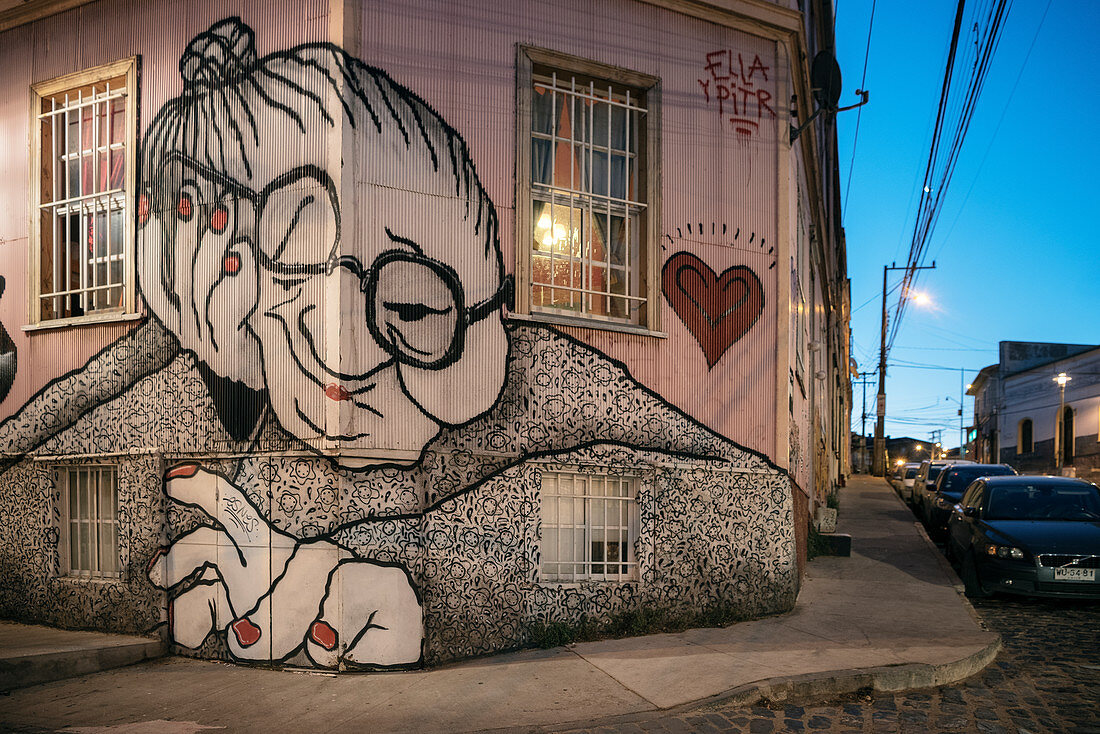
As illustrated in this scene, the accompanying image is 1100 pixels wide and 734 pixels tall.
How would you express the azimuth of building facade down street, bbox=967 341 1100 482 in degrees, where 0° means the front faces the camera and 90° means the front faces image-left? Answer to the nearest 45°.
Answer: approximately 45°

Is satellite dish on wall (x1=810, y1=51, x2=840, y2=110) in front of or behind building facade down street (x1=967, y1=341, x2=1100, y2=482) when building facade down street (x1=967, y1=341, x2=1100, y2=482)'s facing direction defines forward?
in front

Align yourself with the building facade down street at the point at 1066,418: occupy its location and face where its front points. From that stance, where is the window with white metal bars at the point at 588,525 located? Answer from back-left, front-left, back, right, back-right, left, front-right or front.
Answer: front-left

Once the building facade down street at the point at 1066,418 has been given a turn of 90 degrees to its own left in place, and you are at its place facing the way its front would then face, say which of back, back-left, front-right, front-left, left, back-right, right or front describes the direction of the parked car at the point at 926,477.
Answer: front-right

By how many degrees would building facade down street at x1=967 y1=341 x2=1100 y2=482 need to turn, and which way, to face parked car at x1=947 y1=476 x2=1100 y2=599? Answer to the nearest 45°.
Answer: approximately 45° to its left
